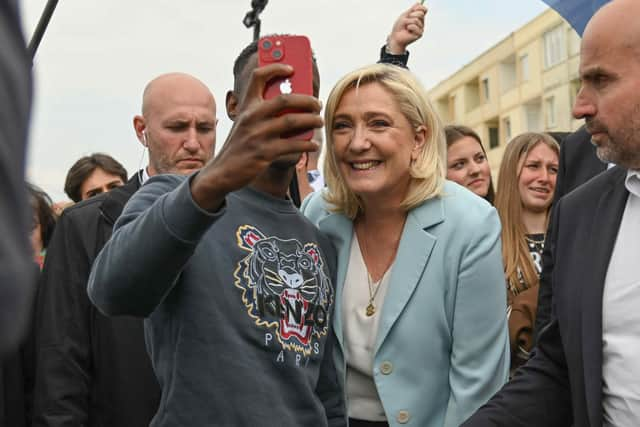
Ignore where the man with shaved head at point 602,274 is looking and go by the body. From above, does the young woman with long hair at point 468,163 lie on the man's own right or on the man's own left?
on the man's own right

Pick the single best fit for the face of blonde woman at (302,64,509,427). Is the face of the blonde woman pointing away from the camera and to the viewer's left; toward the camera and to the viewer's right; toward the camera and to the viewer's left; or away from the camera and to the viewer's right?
toward the camera and to the viewer's left

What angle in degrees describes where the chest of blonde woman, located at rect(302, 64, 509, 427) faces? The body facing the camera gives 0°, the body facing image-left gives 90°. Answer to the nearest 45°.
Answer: approximately 45°

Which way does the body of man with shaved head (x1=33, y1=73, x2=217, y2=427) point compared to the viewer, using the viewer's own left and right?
facing the viewer and to the right of the viewer

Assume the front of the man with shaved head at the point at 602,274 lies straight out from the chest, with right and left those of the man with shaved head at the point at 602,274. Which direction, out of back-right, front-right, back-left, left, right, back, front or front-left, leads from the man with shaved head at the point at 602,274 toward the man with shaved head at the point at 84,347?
front-right

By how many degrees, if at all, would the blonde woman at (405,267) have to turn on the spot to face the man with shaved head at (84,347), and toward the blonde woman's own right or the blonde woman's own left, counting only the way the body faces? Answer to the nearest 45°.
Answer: approximately 45° to the blonde woman's own right

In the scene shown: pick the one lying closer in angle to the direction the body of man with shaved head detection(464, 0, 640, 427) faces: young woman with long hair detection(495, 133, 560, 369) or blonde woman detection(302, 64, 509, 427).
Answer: the blonde woman

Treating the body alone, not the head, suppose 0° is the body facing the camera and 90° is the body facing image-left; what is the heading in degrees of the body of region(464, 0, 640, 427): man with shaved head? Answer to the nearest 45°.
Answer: approximately 45°

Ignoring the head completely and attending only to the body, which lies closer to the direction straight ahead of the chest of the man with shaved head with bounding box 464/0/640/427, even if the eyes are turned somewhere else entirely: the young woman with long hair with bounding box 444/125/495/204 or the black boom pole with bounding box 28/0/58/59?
the black boom pole

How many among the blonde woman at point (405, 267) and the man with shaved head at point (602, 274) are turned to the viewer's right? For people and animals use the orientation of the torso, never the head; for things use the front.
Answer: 0

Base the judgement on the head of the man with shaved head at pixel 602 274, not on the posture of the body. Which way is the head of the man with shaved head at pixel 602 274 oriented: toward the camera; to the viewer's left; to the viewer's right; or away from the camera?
to the viewer's left
